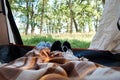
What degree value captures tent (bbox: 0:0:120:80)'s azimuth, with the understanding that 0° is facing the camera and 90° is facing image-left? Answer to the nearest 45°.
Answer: approximately 180°
